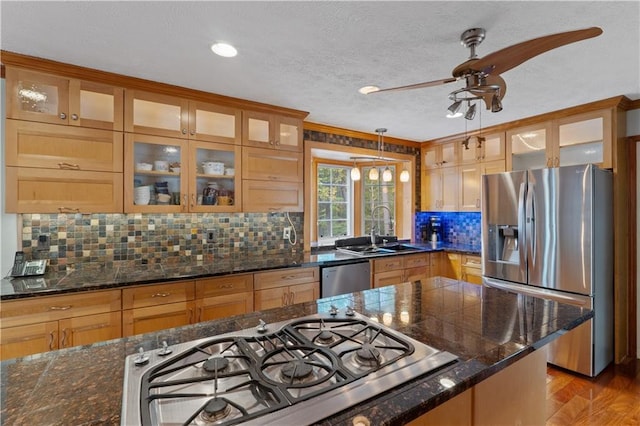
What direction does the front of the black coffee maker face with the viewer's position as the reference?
facing the viewer

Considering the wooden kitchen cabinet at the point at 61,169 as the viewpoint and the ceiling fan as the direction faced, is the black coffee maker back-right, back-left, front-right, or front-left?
front-left

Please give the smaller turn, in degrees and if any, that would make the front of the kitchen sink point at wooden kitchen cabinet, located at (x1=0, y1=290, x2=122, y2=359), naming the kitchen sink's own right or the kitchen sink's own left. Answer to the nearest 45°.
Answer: approximately 90° to the kitchen sink's own right

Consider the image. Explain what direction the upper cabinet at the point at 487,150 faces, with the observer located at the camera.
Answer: facing the viewer and to the left of the viewer

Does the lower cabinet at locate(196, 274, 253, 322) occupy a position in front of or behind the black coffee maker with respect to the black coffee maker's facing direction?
in front

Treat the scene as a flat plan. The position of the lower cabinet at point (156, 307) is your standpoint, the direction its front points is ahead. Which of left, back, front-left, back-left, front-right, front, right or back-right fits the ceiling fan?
front

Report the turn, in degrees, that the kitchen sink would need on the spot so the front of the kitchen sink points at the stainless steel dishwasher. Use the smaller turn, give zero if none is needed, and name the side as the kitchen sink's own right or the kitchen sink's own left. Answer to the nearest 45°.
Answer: approximately 45° to the kitchen sink's own right

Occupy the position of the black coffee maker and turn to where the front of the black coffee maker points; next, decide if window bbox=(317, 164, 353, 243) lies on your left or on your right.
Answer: on your right

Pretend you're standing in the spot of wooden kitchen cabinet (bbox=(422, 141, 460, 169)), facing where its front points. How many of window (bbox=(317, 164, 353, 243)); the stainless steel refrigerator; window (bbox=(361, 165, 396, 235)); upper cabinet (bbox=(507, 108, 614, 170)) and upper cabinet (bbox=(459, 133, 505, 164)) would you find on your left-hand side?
3

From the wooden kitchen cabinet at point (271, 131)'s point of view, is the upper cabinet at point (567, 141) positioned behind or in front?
in front

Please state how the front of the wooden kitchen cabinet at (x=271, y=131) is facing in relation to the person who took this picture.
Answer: facing the viewer and to the right of the viewer

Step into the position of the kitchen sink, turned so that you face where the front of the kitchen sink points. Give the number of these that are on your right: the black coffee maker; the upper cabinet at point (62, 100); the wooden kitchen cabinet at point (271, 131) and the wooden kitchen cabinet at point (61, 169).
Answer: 3

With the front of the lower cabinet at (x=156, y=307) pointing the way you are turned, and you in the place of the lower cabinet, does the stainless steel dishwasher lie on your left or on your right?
on your left
